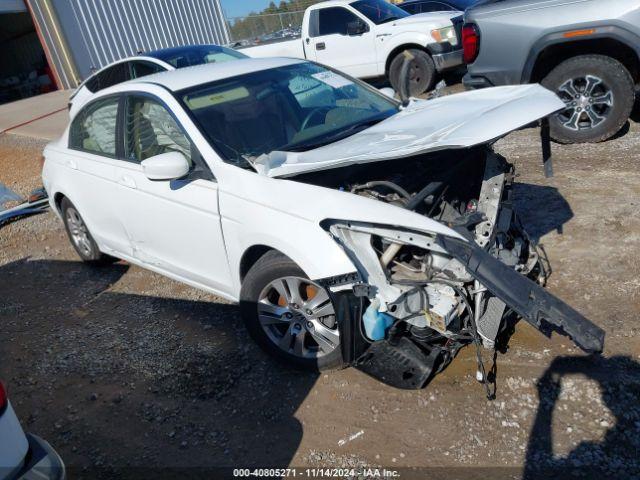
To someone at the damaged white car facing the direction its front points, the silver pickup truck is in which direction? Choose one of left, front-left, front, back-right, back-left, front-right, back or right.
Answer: left

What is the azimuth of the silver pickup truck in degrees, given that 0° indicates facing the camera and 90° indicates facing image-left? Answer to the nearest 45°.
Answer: approximately 270°

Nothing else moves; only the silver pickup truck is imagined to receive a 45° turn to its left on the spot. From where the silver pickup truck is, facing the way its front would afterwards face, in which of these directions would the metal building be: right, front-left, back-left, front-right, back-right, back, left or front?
left

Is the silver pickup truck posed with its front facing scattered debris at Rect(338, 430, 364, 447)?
no

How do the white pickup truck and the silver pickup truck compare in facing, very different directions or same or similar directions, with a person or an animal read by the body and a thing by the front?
same or similar directions

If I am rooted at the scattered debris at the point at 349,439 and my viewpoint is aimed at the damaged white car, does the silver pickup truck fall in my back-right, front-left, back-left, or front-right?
front-right

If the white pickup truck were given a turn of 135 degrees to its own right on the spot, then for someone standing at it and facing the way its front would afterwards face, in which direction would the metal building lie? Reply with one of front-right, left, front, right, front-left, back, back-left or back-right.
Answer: front-right

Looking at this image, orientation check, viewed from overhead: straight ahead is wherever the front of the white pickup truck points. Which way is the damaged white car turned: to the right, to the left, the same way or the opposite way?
the same way

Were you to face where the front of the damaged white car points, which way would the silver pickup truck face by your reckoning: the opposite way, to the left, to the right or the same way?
the same way

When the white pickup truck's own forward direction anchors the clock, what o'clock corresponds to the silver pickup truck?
The silver pickup truck is roughly at 1 o'clock from the white pickup truck.

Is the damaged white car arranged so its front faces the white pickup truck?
no

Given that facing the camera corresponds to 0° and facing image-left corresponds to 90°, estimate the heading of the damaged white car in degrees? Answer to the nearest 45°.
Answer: approximately 315°

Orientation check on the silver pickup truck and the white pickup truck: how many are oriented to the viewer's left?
0

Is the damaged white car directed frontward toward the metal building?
no
